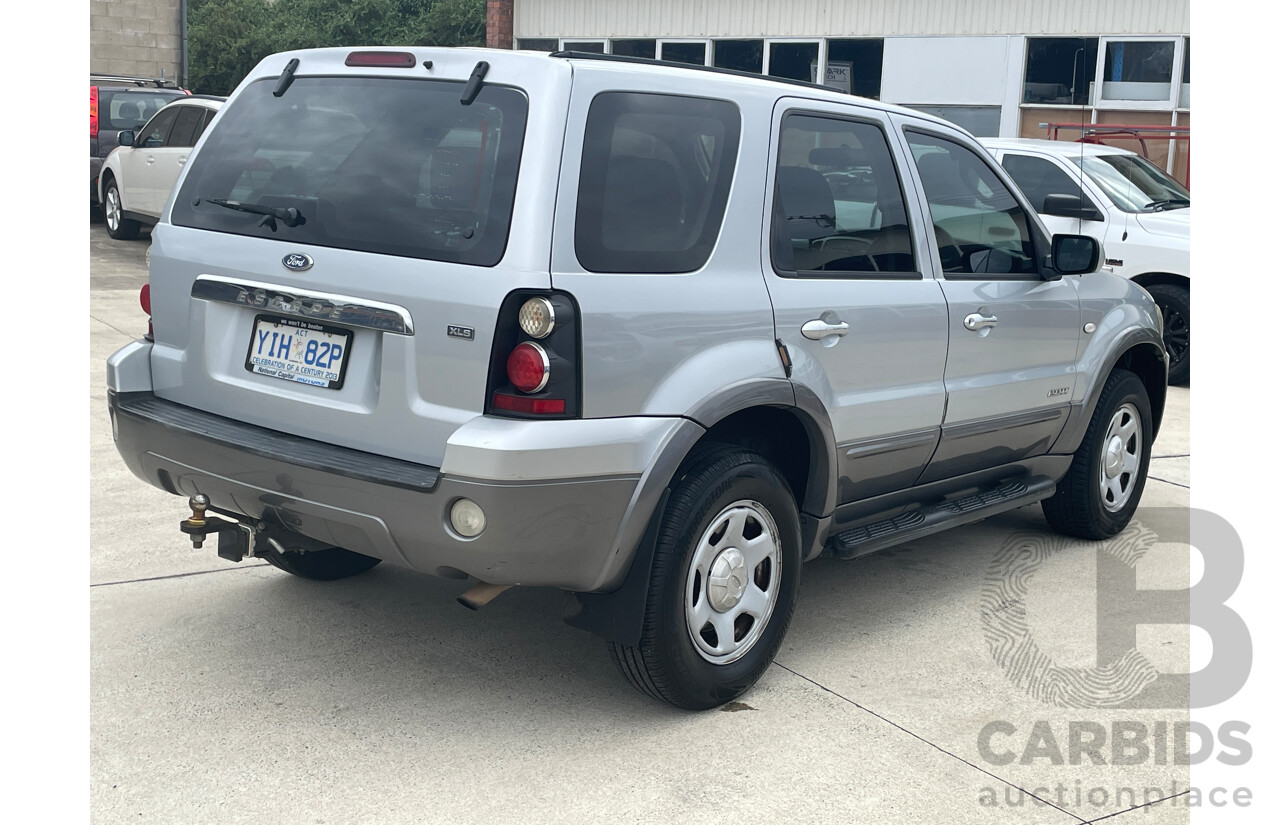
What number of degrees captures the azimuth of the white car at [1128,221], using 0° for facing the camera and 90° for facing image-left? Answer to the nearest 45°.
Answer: approximately 315°

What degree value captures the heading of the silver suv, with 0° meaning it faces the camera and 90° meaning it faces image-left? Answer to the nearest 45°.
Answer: approximately 225°

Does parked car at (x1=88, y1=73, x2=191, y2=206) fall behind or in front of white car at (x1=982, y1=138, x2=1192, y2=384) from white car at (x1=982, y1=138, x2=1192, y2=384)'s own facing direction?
behind

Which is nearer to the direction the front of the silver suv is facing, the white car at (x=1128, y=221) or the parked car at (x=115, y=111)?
the white car

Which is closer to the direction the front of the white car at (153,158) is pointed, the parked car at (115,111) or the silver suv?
the parked car

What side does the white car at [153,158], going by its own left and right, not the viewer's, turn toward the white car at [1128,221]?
back
